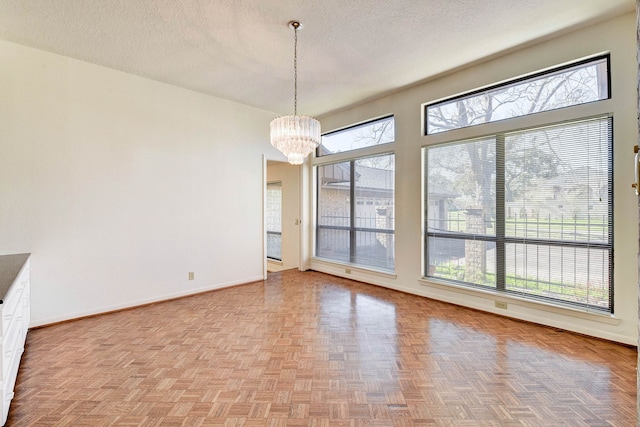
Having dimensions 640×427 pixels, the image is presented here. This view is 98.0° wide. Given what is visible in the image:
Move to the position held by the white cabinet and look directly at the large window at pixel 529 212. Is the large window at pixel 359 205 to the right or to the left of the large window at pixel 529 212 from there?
left

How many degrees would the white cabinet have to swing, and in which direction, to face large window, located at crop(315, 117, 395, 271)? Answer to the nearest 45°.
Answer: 0° — it already faces it

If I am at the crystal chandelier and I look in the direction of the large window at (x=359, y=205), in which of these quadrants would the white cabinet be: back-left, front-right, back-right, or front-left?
back-left

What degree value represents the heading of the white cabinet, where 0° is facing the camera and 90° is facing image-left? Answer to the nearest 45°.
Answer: approximately 270°

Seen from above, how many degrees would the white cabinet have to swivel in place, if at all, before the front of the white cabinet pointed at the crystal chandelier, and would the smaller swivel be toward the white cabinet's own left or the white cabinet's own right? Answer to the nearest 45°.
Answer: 0° — it already faces it

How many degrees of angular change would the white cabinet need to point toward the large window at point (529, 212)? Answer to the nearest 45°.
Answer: approximately 45° to its right
